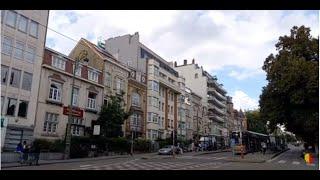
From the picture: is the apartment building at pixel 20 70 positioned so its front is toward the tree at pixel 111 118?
no

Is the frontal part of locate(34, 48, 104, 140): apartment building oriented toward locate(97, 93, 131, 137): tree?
no

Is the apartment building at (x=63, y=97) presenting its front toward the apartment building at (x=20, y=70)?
no

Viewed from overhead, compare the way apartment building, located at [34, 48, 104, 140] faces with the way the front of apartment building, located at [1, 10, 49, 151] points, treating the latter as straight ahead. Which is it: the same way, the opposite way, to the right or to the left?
the same way

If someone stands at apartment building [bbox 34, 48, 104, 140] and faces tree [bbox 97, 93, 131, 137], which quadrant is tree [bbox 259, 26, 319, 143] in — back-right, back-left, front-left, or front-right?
front-right

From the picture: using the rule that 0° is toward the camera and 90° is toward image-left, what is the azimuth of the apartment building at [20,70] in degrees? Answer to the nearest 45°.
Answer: approximately 315°

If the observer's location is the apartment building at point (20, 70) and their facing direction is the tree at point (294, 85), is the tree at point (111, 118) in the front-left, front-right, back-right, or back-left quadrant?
front-left

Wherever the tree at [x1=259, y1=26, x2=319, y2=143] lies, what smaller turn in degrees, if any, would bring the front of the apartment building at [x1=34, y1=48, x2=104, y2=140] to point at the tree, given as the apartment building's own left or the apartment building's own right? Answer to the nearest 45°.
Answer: approximately 45° to the apartment building's own left

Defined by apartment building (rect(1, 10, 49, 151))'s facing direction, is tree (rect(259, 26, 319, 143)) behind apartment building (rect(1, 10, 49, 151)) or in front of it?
in front

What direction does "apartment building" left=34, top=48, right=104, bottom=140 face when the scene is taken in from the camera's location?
facing the viewer and to the right of the viewer

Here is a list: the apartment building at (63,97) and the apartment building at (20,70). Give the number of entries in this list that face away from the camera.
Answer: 0
